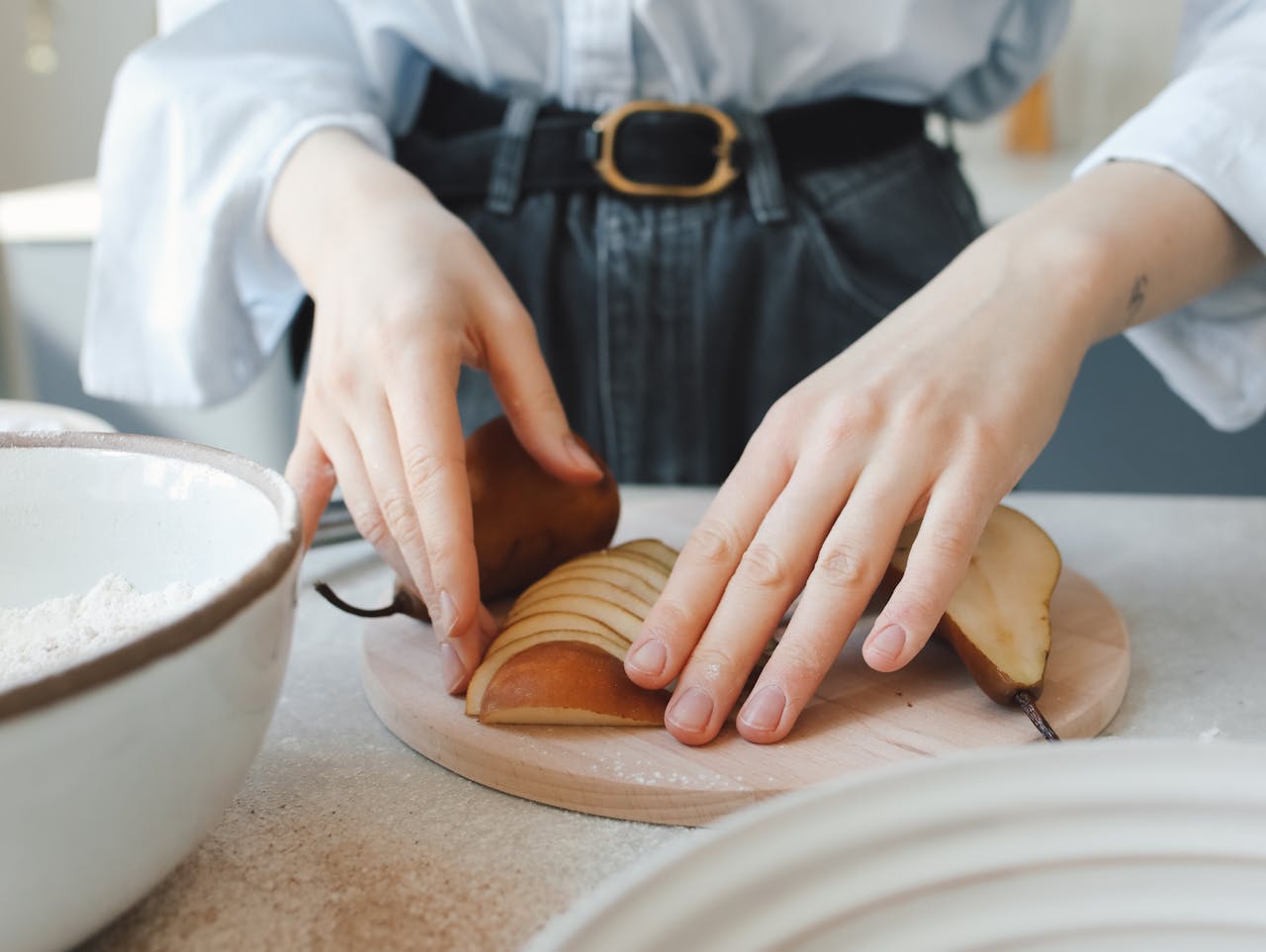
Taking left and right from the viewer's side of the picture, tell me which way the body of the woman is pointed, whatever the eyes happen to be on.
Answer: facing the viewer

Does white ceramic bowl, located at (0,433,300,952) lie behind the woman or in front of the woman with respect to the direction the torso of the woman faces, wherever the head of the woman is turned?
in front

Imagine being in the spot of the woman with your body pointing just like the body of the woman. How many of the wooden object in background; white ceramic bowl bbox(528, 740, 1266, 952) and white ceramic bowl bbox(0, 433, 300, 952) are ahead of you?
2
